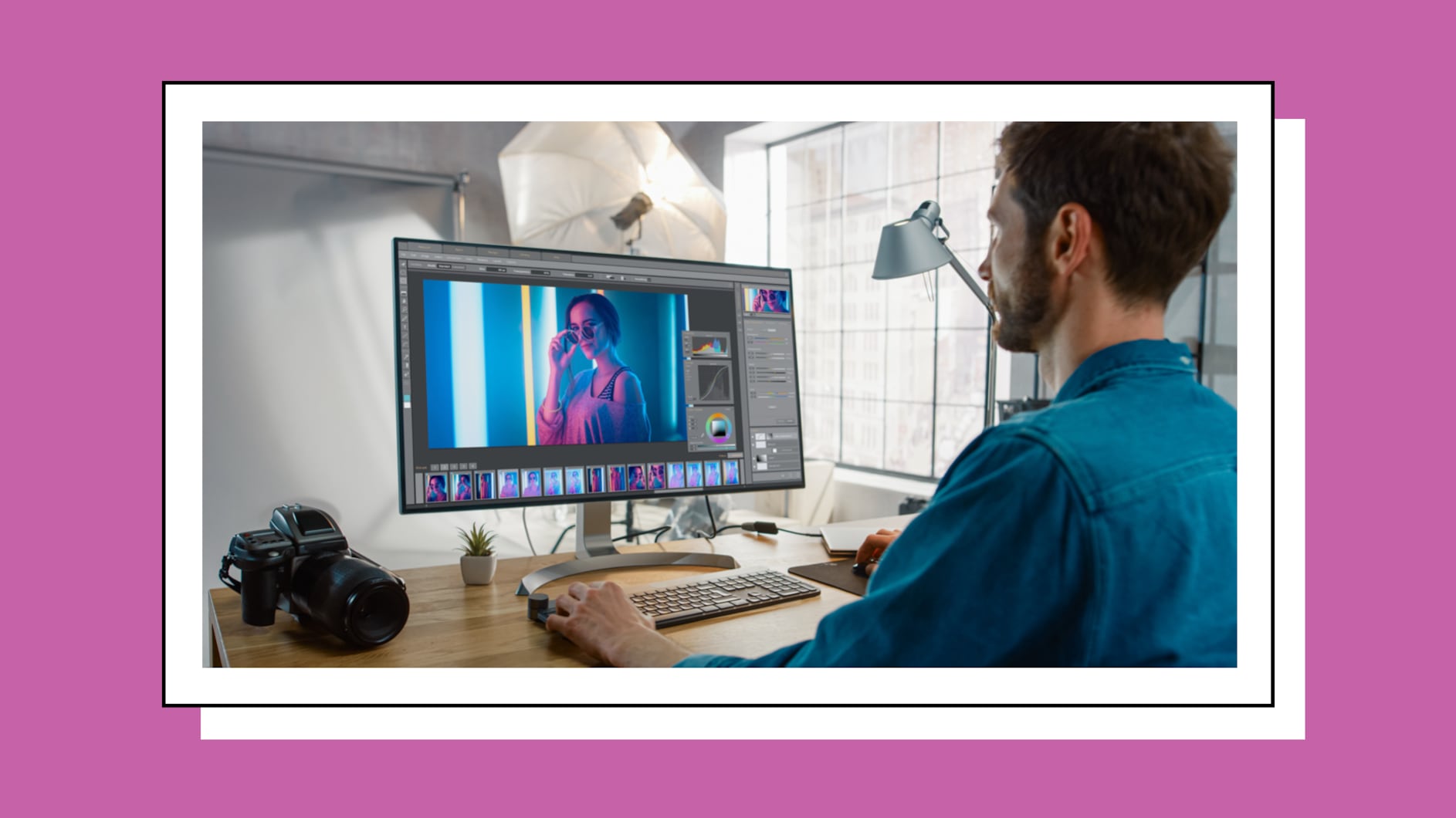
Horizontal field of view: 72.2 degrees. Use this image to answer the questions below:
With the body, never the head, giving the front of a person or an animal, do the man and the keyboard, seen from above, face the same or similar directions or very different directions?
very different directions

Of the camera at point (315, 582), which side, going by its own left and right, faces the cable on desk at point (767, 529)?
left

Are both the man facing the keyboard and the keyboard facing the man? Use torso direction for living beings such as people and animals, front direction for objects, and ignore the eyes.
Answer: yes

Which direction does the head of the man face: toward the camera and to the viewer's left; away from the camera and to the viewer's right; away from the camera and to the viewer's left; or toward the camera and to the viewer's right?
away from the camera and to the viewer's left

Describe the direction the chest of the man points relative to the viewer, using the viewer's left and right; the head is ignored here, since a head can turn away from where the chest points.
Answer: facing away from the viewer and to the left of the viewer

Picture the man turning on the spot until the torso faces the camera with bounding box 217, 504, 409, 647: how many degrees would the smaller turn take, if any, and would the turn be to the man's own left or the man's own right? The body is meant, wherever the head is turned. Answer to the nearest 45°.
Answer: approximately 45° to the man's own left
